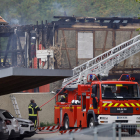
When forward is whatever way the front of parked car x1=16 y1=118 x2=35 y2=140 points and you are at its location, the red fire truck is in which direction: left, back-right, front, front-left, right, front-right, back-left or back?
front-left

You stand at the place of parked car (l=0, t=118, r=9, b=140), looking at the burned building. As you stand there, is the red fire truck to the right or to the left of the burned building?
right

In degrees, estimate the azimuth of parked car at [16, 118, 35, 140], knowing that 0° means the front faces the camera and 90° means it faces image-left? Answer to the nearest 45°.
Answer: approximately 315°

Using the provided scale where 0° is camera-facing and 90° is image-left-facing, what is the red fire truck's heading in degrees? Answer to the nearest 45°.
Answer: approximately 315°

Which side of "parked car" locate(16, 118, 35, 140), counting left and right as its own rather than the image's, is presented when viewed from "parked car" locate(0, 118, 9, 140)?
right
